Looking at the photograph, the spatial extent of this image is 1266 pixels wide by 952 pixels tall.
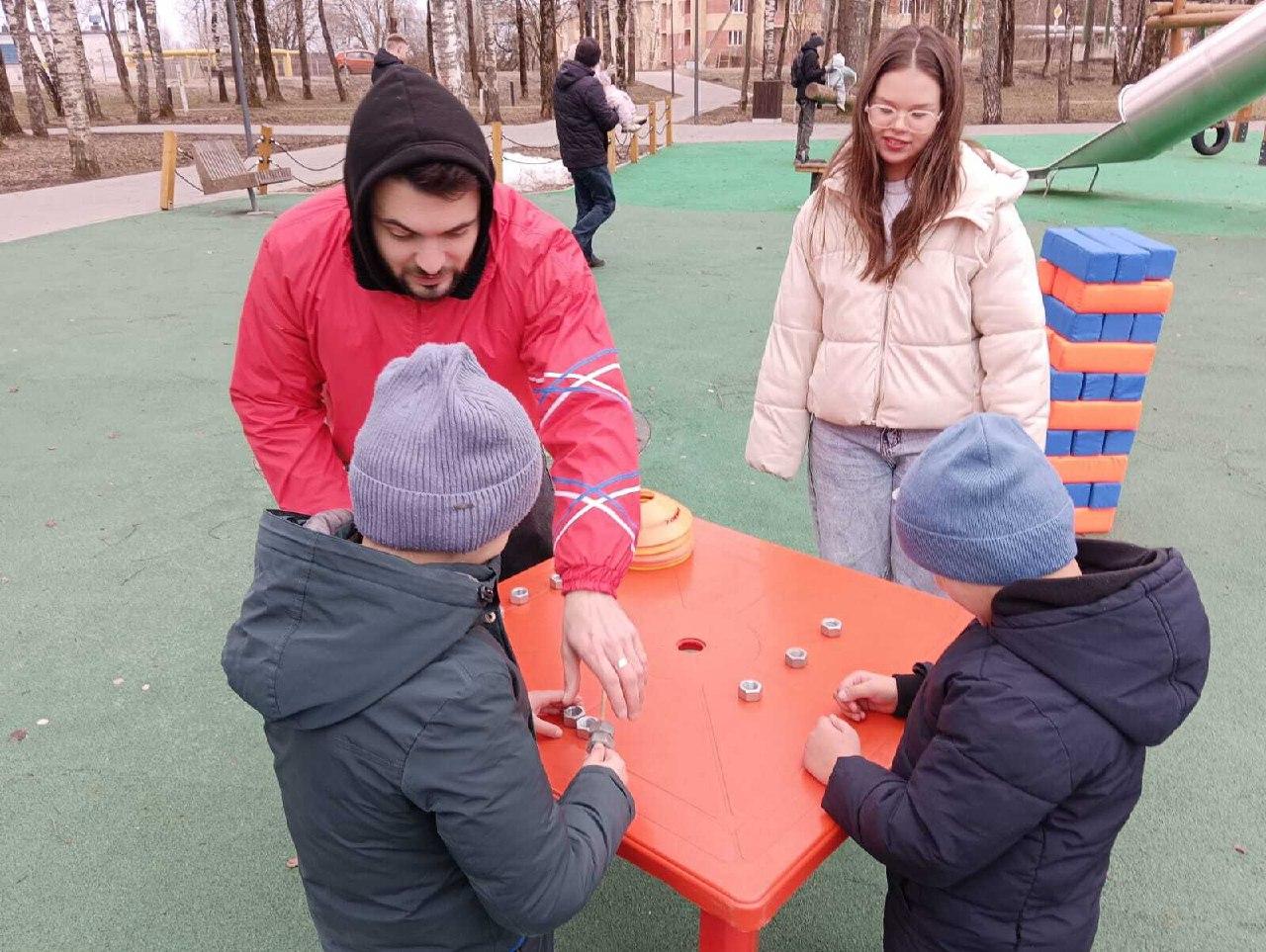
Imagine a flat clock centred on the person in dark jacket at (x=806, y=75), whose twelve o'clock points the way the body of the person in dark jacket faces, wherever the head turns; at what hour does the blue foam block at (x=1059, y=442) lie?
The blue foam block is roughly at 3 o'clock from the person in dark jacket.

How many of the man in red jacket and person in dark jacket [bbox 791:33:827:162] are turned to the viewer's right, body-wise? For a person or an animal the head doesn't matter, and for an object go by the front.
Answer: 1

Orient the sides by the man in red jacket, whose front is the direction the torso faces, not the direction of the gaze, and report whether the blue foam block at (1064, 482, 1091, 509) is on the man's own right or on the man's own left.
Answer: on the man's own left

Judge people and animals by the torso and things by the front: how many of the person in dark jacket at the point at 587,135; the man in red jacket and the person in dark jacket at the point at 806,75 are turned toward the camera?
1

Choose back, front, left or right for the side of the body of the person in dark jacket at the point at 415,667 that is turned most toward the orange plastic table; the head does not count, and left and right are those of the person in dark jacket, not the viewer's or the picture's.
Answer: front

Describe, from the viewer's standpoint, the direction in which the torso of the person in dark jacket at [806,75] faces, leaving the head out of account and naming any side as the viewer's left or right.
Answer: facing to the right of the viewer

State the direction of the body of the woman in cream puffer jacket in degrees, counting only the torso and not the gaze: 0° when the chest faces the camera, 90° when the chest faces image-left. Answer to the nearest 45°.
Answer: approximately 0°

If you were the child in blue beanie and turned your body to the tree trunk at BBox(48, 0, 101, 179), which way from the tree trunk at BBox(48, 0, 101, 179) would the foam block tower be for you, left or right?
right

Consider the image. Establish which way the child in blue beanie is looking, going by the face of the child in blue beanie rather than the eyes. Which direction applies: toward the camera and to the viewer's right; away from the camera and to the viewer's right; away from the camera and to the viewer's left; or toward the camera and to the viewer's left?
away from the camera and to the viewer's left

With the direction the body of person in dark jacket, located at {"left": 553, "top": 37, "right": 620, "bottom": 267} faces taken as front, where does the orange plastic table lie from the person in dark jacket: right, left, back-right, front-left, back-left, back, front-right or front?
back-right

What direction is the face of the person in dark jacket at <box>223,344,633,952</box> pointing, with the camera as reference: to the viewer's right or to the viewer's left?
to the viewer's right

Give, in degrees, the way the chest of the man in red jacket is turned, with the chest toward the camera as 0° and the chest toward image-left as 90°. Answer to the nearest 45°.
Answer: approximately 0°

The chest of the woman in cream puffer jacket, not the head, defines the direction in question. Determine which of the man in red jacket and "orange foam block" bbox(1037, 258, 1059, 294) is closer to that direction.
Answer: the man in red jacket
